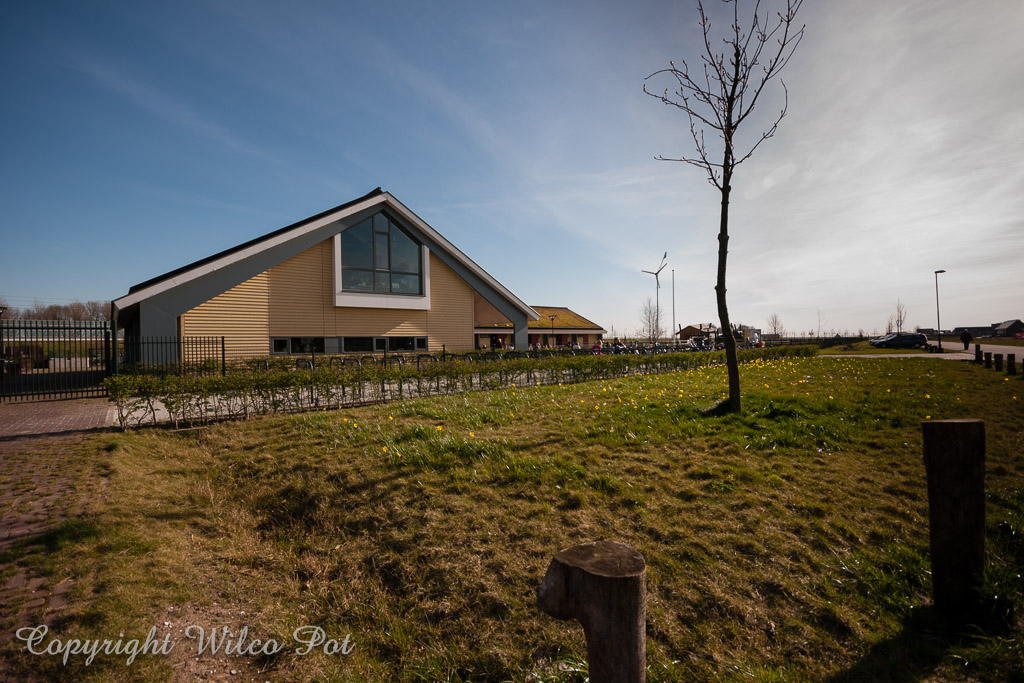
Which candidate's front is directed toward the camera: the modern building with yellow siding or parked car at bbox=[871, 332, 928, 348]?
the modern building with yellow siding

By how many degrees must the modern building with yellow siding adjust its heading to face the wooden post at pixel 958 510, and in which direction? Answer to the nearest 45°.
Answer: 0° — it already faces it

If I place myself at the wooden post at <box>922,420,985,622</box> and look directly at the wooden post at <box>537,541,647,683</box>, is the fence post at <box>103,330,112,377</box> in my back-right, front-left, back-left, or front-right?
front-right

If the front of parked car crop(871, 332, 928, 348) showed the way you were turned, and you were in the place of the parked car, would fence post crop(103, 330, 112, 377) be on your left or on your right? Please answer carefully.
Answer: on your left

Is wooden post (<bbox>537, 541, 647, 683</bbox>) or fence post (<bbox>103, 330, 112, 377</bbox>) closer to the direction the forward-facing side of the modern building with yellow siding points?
the wooden post

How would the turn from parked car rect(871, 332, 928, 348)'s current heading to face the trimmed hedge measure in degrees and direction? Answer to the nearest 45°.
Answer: approximately 90° to its left

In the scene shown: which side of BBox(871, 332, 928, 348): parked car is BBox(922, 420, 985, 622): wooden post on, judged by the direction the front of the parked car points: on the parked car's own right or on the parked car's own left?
on the parked car's own left

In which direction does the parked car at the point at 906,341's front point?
to the viewer's left

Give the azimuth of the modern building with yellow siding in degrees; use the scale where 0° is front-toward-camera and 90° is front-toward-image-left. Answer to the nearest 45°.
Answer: approximately 0°

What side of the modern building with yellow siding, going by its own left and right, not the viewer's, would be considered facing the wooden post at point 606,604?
front

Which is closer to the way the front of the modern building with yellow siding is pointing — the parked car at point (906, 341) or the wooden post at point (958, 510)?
the wooden post

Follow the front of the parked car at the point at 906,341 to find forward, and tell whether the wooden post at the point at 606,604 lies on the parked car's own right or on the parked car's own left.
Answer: on the parked car's own left

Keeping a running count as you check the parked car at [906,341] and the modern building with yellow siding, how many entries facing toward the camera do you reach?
1

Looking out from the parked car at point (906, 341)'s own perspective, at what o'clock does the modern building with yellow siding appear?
The modern building with yellow siding is roughly at 10 o'clock from the parked car.

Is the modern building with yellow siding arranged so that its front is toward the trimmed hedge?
yes
